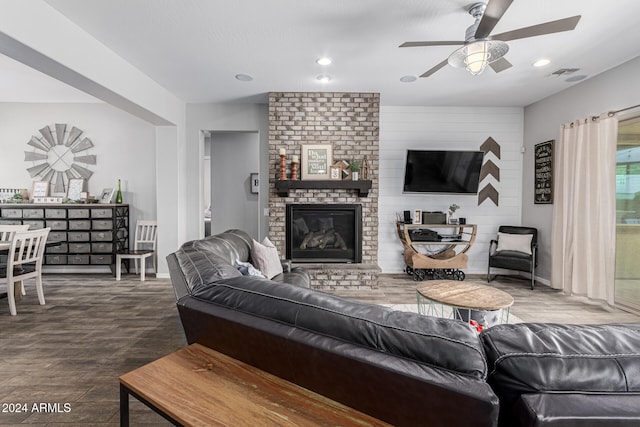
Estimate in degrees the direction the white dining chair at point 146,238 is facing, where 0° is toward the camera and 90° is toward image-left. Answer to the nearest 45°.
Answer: approximately 45°

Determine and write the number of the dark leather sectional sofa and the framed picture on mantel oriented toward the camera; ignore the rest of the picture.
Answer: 1

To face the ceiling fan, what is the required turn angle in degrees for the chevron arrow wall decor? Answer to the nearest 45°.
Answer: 0° — it already faces it

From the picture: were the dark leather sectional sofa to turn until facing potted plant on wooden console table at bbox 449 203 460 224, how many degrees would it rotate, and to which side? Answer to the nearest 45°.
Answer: approximately 45° to its left

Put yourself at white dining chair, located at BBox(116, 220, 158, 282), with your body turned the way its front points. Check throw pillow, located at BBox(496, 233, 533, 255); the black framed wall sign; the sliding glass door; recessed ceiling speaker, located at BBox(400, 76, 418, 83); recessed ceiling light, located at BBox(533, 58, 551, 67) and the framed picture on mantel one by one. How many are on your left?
6

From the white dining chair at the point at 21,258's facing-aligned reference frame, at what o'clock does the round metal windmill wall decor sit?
The round metal windmill wall decor is roughly at 2 o'clock from the white dining chair.

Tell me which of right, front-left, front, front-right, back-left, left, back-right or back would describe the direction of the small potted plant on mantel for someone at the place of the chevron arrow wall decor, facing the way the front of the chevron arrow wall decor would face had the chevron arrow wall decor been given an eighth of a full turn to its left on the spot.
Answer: right

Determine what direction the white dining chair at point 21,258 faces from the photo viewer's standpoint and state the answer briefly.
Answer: facing away from the viewer and to the left of the viewer

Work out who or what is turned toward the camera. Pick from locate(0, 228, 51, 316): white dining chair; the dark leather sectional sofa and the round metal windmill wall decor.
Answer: the round metal windmill wall decor

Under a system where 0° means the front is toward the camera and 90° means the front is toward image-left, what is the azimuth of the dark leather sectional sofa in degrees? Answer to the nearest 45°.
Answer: approximately 225°

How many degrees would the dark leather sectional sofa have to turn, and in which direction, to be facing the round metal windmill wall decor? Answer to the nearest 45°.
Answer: approximately 90° to its left

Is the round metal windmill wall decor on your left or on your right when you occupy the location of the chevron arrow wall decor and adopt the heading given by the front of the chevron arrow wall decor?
on your right

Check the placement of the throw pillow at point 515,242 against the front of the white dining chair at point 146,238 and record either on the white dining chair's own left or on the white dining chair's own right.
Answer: on the white dining chair's own left
